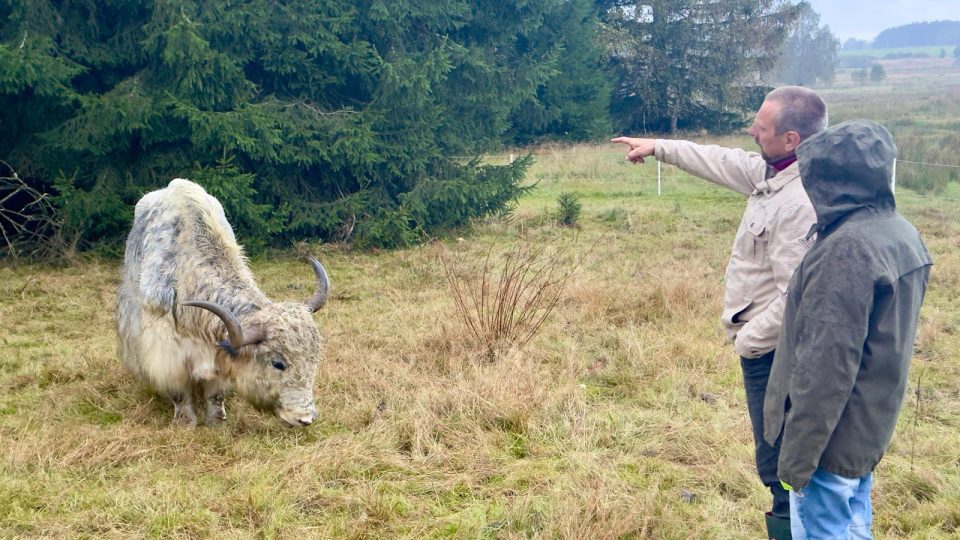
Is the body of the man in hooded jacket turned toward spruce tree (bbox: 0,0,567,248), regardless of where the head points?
yes

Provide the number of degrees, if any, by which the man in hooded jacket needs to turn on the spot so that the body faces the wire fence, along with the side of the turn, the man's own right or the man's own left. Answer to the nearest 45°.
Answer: approximately 45° to the man's own right

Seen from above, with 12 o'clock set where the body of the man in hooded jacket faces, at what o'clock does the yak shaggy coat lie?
The yak shaggy coat is roughly at 11 o'clock from the man in hooded jacket.

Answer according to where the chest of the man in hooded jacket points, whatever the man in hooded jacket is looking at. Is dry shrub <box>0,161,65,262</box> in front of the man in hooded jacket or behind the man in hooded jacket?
in front

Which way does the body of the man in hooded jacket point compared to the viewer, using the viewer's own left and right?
facing away from the viewer and to the left of the viewer
